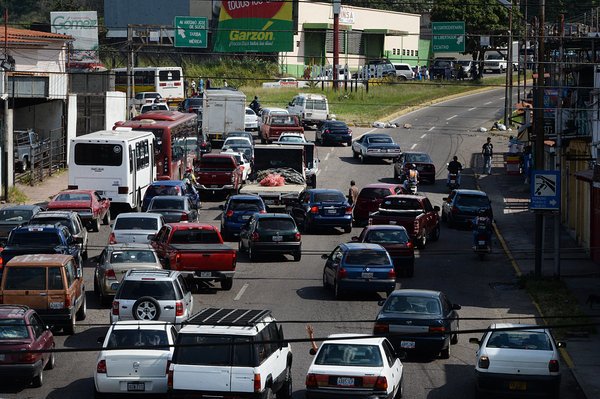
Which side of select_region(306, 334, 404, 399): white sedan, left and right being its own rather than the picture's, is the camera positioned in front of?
back

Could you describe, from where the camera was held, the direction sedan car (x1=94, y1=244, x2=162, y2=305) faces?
facing away from the viewer

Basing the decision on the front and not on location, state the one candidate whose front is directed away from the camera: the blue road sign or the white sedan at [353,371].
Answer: the white sedan

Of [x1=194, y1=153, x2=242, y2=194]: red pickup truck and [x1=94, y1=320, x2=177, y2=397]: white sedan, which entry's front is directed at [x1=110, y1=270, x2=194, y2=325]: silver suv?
the white sedan

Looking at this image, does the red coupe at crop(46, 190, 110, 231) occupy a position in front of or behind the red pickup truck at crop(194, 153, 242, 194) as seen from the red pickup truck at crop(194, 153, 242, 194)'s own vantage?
behind

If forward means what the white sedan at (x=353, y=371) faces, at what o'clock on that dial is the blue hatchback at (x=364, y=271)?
The blue hatchback is roughly at 12 o'clock from the white sedan.

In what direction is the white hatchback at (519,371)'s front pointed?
away from the camera

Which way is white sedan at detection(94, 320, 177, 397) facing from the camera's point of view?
away from the camera

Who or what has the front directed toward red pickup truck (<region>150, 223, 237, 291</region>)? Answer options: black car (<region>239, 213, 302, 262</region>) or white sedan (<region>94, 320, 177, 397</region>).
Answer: the white sedan

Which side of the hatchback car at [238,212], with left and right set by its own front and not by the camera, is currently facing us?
back

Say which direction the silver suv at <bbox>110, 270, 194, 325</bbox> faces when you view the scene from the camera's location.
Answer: facing away from the viewer

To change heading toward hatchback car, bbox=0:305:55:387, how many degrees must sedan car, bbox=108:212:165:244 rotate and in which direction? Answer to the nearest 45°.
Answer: approximately 180°

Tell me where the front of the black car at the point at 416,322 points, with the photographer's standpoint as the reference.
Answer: facing away from the viewer

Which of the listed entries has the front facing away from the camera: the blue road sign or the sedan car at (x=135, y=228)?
the sedan car

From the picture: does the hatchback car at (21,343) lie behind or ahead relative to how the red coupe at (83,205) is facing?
behind

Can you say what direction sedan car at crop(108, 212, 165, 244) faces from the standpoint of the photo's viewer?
facing away from the viewer

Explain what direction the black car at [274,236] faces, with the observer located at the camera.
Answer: facing away from the viewer
